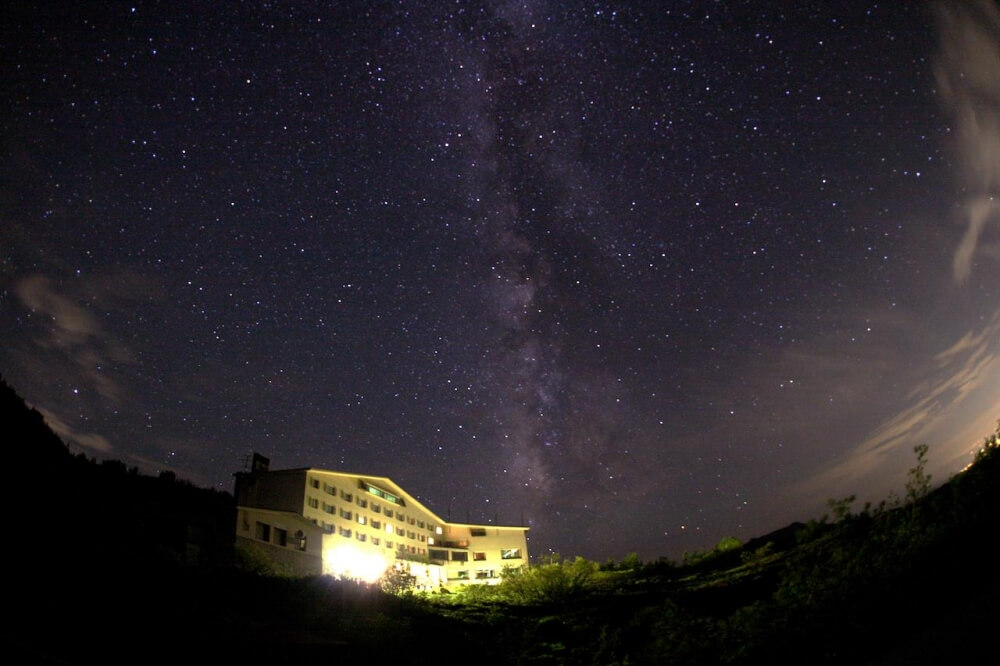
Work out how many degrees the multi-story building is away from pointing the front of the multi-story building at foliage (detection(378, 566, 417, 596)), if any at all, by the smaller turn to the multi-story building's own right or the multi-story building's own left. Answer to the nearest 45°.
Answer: approximately 45° to the multi-story building's own right

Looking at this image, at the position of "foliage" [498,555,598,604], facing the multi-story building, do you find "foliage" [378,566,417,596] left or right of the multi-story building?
left
